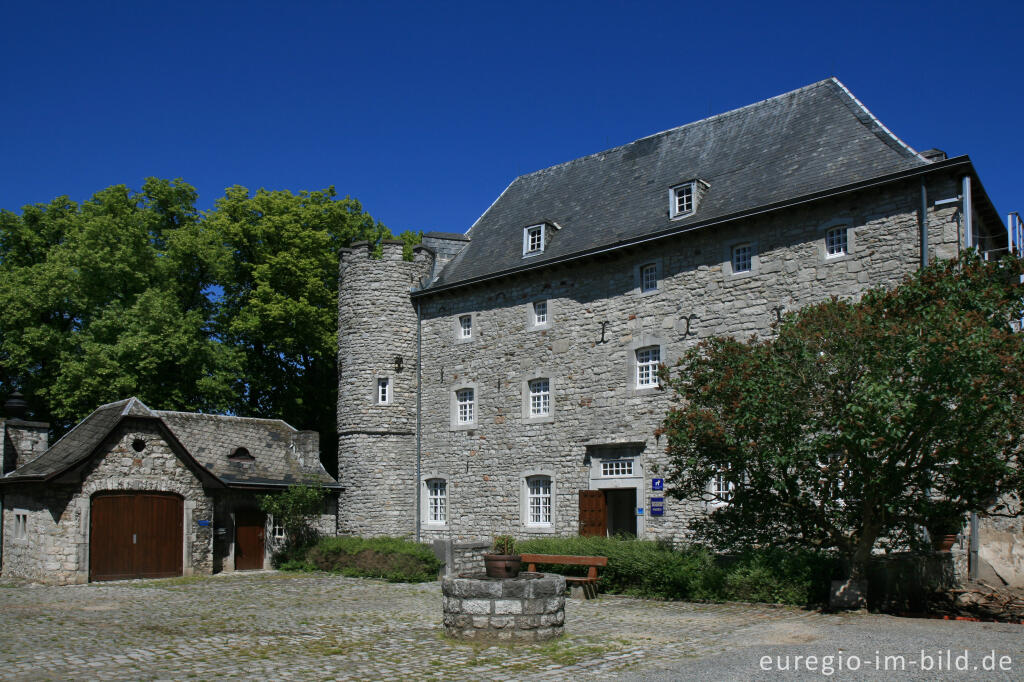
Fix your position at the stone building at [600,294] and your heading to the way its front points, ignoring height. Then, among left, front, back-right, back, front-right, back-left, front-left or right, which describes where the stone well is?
front-left

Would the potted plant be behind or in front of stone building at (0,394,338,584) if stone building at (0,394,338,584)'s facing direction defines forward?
in front

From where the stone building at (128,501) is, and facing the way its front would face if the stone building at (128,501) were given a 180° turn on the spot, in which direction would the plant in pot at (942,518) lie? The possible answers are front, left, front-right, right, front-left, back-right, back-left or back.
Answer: back-right

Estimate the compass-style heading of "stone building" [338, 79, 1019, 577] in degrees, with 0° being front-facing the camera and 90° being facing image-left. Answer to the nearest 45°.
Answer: approximately 45°

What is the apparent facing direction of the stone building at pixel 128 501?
toward the camera

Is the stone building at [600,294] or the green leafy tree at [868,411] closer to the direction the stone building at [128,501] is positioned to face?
the green leafy tree

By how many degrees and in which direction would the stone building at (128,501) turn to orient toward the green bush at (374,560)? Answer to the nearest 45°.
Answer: approximately 90° to its left

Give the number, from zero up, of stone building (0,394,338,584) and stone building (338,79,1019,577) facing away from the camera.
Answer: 0
